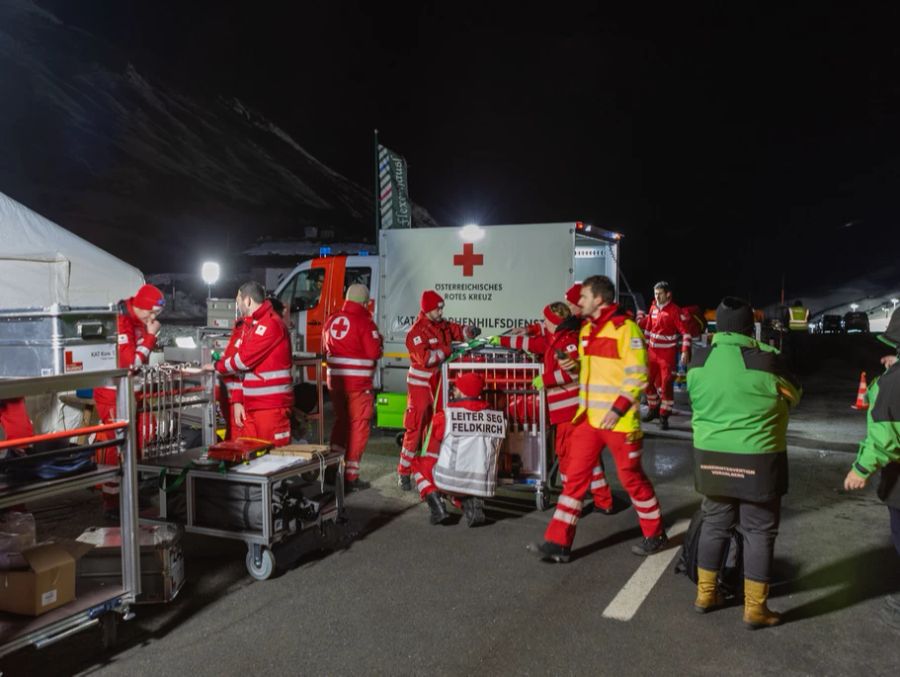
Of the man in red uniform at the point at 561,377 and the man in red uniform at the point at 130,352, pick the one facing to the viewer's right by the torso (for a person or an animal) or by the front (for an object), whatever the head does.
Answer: the man in red uniform at the point at 130,352

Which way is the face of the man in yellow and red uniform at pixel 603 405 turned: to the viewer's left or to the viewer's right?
to the viewer's left

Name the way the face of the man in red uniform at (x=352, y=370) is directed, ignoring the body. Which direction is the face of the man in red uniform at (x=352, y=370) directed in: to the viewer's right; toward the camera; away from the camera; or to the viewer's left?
away from the camera

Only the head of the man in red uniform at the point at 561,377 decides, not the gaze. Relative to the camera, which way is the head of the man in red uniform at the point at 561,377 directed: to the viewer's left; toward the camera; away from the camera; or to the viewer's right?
to the viewer's left

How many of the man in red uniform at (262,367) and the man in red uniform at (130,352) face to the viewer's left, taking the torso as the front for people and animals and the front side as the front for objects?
1

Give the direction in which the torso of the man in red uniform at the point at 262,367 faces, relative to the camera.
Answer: to the viewer's left

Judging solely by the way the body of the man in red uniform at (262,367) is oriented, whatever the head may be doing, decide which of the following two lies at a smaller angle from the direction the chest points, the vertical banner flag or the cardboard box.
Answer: the cardboard box

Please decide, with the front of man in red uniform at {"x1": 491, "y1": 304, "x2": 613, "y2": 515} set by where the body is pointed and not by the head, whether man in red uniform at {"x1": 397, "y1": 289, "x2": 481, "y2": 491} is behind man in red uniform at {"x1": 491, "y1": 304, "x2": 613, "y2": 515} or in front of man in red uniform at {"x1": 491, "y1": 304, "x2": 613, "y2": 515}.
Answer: in front

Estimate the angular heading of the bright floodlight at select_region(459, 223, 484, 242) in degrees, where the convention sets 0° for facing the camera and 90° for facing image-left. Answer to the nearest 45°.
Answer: approximately 0°

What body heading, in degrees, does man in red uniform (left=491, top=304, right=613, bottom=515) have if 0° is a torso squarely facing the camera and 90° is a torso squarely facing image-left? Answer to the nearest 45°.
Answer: approximately 90°

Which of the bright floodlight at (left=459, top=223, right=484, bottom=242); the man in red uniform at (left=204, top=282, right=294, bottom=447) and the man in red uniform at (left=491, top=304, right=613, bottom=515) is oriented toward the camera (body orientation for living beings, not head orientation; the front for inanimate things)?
the bright floodlight

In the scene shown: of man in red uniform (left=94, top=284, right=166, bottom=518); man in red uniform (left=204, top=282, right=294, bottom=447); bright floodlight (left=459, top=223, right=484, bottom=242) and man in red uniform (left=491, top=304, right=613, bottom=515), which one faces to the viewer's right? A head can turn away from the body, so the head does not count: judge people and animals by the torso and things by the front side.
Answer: man in red uniform (left=94, top=284, right=166, bottom=518)

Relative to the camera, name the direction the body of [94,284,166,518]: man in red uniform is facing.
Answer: to the viewer's right
